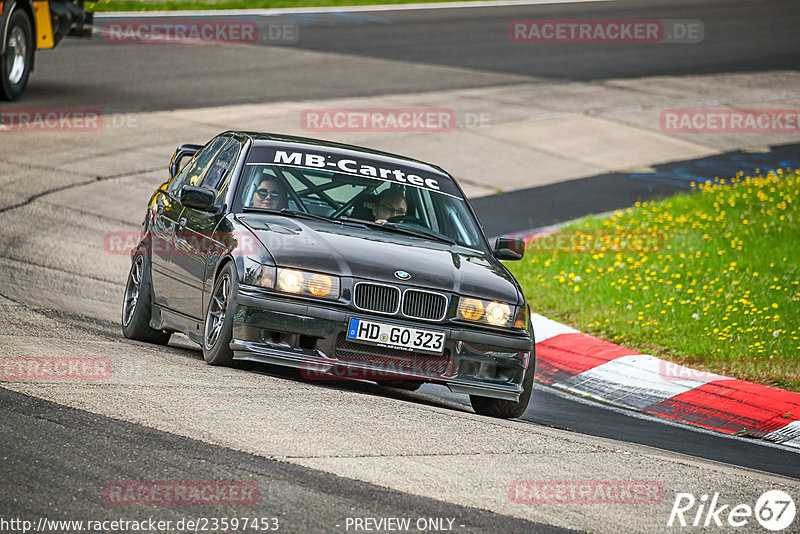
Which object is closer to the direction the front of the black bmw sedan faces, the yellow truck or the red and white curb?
the red and white curb

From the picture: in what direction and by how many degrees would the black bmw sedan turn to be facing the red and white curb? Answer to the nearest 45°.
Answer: approximately 90° to its left

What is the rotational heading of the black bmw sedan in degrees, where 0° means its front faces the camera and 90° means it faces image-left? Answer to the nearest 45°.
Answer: approximately 315°

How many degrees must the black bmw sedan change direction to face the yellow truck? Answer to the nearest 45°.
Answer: approximately 135° to its left
